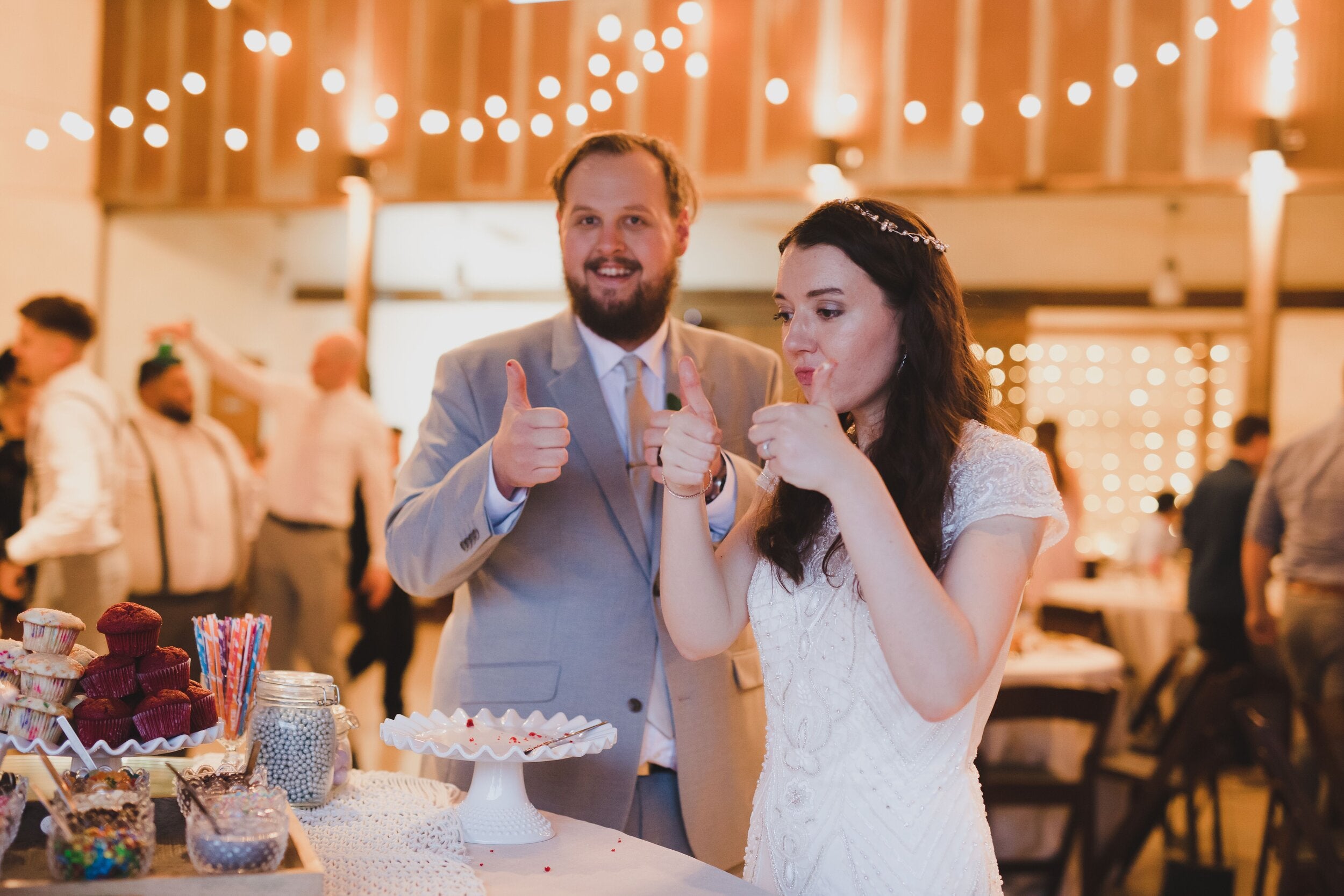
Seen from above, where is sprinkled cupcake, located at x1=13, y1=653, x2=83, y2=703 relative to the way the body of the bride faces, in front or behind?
in front

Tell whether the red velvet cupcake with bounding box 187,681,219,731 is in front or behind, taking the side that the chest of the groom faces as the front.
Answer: in front

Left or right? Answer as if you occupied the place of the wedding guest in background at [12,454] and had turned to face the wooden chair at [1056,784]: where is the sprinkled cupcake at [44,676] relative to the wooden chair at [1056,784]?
right

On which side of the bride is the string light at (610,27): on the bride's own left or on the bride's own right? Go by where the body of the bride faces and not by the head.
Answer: on the bride's own right
